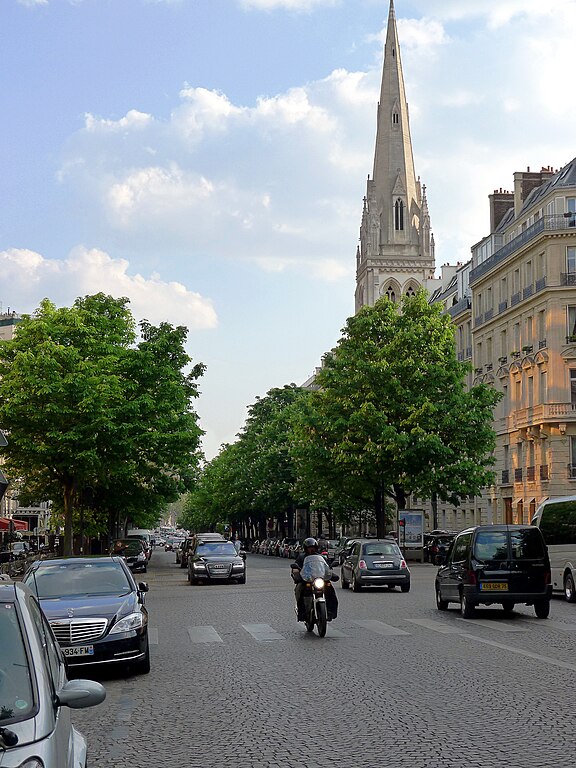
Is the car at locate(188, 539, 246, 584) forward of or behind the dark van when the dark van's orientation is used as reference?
forward

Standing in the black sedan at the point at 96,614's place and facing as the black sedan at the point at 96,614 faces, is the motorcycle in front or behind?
behind

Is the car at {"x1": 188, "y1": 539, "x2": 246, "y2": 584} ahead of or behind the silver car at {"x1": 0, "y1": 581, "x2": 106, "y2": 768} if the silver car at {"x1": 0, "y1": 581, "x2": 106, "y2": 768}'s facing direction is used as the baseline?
behind

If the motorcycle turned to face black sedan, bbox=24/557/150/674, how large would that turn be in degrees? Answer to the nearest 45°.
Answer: approximately 45° to its right

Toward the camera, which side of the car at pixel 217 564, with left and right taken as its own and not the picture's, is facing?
front

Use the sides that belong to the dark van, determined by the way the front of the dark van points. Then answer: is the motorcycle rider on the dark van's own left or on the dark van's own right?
on the dark van's own left

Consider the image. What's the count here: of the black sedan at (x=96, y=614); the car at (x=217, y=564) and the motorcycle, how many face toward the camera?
3

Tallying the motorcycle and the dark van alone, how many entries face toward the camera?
1

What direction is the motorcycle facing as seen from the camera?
toward the camera

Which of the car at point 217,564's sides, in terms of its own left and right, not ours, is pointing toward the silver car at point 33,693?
front

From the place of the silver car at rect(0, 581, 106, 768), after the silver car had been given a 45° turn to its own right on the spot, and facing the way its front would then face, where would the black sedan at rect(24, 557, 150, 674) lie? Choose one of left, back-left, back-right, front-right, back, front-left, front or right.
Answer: right

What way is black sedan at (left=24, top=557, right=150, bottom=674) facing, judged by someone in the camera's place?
facing the viewer

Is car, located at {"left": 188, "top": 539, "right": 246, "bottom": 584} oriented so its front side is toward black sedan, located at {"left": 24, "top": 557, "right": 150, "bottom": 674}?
yes
